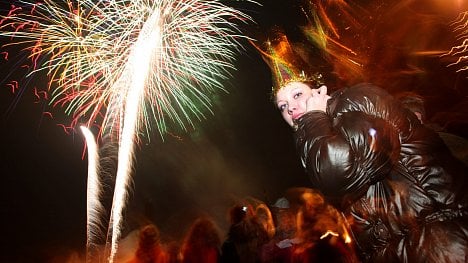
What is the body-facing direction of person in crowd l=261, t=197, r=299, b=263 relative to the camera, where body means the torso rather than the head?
away from the camera

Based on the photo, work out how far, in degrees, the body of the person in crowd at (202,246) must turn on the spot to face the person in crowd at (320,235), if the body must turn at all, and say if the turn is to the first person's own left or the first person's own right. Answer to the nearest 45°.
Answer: approximately 135° to the first person's own right

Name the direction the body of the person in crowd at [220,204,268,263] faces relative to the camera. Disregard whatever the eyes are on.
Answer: away from the camera

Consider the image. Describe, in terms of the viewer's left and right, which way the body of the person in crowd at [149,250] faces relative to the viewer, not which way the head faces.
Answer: facing away from the viewer

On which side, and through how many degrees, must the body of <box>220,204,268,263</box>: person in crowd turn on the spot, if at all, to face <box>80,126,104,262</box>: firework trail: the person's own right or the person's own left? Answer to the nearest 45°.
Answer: approximately 45° to the person's own left

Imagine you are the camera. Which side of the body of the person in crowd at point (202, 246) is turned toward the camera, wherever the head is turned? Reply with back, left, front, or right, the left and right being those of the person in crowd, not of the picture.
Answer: back

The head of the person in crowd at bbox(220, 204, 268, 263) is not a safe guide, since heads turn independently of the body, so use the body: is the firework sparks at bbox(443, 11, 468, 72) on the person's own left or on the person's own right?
on the person's own right

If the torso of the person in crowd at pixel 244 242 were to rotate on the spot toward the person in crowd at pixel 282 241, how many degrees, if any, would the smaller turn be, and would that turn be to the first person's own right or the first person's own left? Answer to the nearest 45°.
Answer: approximately 135° to the first person's own right

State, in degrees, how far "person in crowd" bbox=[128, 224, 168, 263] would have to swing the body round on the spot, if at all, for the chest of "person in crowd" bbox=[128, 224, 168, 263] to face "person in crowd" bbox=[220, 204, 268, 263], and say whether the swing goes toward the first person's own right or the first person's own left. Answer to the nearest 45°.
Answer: approximately 135° to the first person's own right

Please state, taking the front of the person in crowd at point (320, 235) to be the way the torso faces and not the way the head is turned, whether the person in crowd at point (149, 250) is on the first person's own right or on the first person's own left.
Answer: on the first person's own left

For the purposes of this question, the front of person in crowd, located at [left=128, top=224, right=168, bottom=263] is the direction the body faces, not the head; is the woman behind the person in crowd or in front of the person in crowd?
behind

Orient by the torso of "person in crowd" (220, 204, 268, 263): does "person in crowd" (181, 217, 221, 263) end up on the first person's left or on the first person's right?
on the first person's left

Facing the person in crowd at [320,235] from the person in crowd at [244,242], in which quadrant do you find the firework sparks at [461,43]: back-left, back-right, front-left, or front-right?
front-left

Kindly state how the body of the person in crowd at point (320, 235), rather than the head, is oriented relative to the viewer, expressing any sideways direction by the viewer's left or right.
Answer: facing away from the viewer

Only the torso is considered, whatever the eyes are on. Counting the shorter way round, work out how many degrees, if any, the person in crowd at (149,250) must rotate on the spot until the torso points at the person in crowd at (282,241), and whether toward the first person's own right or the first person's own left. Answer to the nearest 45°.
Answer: approximately 135° to the first person's own right

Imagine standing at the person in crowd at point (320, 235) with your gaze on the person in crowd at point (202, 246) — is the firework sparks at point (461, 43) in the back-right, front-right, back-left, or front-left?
back-right
